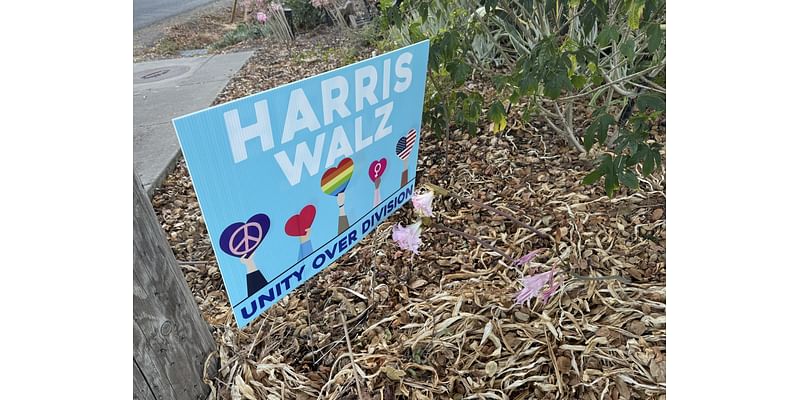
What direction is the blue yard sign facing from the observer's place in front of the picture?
facing the viewer and to the right of the viewer

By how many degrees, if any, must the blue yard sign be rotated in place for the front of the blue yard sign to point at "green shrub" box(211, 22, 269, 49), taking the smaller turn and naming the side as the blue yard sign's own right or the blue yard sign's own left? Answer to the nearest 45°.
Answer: approximately 135° to the blue yard sign's own left

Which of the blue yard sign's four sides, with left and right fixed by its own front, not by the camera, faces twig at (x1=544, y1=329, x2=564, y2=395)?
front

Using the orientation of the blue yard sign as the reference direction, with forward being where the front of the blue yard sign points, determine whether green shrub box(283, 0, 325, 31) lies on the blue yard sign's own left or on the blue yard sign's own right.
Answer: on the blue yard sign's own left

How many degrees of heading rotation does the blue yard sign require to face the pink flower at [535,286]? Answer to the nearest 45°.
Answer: approximately 45° to its left

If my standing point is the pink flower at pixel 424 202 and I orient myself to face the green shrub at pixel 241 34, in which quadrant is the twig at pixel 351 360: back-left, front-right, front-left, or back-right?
back-left
